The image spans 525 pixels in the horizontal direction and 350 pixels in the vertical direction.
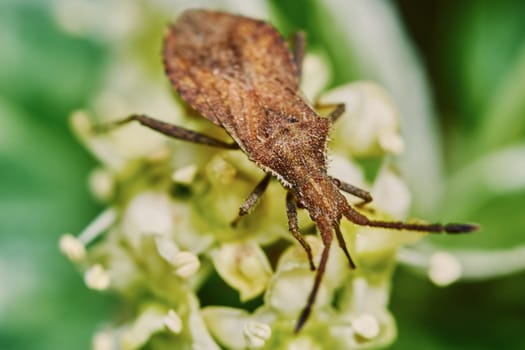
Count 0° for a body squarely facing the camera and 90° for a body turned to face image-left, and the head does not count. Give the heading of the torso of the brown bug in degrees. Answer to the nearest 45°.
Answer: approximately 315°

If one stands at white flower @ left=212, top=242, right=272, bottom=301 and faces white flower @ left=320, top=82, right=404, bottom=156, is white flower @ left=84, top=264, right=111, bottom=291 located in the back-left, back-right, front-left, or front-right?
back-left
